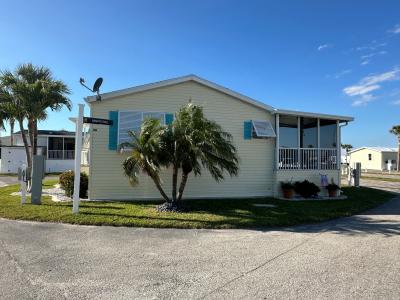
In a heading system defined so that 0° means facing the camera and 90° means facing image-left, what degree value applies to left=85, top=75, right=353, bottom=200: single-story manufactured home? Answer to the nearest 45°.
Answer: approximately 0°

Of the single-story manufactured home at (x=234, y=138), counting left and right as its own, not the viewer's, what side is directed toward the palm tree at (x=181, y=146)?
front

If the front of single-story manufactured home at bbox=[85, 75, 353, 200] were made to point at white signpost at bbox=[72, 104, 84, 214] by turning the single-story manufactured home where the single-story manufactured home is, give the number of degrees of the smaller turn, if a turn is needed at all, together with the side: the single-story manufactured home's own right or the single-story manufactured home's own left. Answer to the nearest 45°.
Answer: approximately 45° to the single-story manufactured home's own right

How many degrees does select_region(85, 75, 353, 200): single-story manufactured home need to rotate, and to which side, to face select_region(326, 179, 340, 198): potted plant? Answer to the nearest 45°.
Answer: approximately 90° to its left

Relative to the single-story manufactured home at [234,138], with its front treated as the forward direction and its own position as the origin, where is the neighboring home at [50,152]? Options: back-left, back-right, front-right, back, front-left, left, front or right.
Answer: back-right

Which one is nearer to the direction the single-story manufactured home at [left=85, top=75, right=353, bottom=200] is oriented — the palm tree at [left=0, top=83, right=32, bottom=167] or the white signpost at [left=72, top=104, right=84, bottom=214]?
the white signpost

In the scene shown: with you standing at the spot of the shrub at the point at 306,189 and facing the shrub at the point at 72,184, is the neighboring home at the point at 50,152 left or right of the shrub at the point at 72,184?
right

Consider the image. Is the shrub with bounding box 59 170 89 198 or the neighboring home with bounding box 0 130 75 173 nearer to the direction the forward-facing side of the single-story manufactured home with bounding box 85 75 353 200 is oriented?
the shrub

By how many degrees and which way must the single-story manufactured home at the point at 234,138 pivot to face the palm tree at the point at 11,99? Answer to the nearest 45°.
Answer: approximately 90° to its right

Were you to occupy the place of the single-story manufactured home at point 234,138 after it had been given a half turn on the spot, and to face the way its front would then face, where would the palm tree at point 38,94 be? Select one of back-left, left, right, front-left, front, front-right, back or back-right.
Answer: left

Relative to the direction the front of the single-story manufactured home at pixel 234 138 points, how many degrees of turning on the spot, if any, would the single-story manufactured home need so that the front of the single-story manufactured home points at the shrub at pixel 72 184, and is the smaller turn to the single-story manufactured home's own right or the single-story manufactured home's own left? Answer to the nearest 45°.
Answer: approximately 90° to the single-story manufactured home's own right
